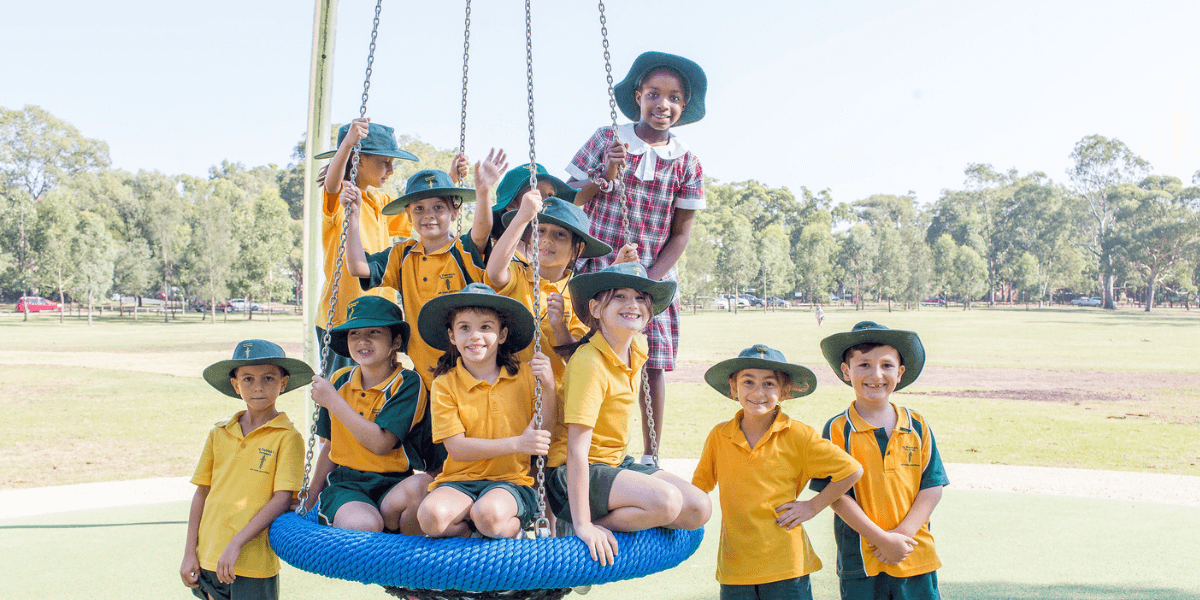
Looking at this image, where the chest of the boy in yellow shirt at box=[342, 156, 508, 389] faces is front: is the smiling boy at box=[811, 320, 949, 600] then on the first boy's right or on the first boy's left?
on the first boy's left

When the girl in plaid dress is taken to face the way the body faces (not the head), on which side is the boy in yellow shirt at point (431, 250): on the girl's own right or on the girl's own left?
on the girl's own right

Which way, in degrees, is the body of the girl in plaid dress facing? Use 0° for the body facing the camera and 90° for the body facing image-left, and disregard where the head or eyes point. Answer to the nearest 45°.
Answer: approximately 0°

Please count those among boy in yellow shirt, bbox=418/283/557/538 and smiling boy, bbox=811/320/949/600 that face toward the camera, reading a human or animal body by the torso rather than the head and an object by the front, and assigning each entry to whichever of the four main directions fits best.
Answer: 2

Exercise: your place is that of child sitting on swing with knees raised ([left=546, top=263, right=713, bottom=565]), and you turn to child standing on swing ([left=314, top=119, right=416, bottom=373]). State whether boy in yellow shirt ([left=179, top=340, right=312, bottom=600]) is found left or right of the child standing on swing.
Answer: left

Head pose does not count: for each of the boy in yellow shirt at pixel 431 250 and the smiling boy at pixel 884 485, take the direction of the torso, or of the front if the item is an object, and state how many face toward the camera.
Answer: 2
